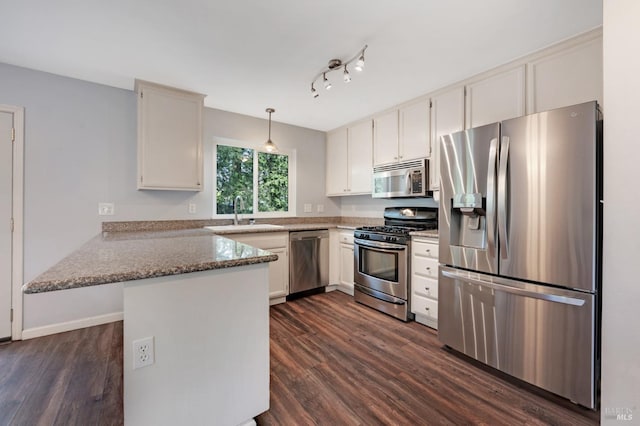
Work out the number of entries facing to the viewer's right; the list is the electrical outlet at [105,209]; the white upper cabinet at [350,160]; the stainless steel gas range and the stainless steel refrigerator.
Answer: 0

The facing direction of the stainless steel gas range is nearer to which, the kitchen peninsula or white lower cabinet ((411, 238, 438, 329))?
the kitchen peninsula

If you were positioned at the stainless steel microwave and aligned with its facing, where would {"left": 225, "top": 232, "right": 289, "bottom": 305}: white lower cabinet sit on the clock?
The white lower cabinet is roughly at 1 o'clock from the stainless steel microwave.

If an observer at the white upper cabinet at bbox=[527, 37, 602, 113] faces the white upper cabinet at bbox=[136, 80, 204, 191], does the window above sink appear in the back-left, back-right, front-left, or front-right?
front-right

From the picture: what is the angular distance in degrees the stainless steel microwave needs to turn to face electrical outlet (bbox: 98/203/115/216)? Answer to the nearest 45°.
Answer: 0° — it already faces it

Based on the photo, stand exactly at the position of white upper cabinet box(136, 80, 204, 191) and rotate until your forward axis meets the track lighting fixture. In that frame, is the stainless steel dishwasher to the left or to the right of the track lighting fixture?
left

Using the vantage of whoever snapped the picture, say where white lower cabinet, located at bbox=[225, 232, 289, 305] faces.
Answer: facing the viewer and to the right of the viewer

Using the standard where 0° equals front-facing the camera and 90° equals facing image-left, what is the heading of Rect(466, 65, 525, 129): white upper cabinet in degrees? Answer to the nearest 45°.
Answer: approximately 45°

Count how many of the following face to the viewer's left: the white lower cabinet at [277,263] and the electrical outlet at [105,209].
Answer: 0

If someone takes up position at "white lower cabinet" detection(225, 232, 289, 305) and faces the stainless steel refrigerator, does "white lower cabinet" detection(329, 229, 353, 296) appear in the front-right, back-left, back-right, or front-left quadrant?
front-left

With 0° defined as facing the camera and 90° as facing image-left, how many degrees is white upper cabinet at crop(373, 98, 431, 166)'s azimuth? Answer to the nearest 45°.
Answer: approximately 45°

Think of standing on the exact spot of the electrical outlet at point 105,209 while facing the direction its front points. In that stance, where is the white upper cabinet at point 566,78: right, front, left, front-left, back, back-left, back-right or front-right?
front-left

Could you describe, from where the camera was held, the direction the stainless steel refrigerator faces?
facing the viewer and to the left of the viewer

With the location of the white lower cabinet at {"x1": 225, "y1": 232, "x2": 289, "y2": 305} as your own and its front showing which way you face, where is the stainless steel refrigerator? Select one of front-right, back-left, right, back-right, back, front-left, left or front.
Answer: front

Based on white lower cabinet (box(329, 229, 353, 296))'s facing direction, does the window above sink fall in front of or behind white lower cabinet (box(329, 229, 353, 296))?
in front

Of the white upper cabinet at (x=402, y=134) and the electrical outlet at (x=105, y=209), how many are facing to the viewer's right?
0

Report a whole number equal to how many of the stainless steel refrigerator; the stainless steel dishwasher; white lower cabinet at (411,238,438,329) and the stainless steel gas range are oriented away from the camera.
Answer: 0
